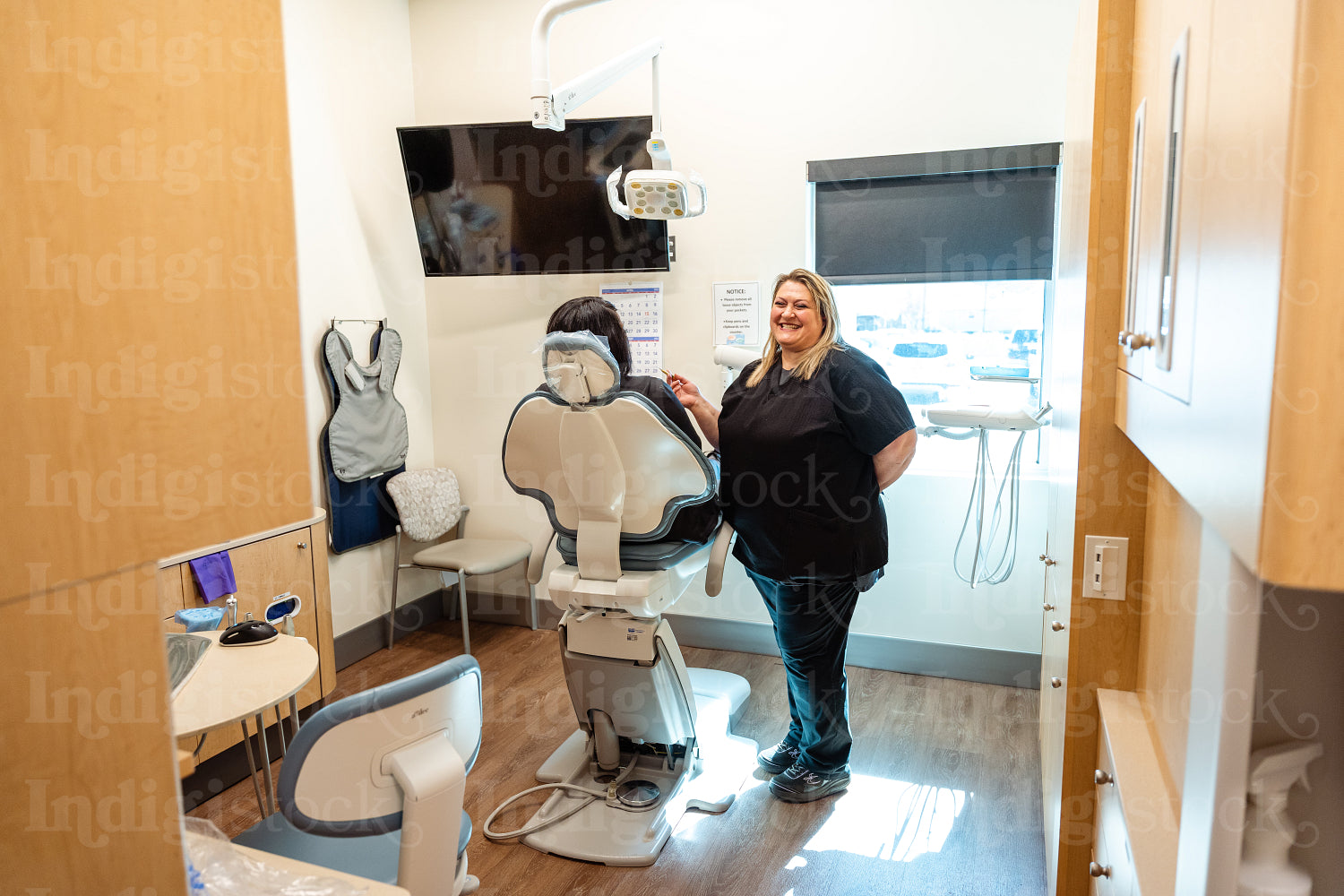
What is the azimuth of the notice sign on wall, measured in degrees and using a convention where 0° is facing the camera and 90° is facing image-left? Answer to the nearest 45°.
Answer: approximately 0°

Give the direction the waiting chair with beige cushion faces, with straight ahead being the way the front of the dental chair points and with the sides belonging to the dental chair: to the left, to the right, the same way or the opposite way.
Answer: to the right

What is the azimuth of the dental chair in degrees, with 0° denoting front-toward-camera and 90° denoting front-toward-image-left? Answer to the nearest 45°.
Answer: approximately 225°

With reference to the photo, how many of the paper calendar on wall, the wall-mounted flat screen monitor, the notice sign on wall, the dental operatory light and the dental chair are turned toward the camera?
4

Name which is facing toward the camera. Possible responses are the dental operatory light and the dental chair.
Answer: the dental operatory light

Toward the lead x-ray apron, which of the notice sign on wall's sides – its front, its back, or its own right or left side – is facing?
right

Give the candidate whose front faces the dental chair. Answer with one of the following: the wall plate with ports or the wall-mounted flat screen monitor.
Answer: the wall-mounted flat screen monitor

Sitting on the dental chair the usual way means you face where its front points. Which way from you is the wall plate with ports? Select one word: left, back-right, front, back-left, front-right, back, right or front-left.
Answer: right

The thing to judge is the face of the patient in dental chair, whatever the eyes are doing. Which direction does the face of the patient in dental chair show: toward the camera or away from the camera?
away from the camera

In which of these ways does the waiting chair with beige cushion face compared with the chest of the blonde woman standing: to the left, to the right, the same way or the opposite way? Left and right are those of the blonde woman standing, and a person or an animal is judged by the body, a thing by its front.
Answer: to the left

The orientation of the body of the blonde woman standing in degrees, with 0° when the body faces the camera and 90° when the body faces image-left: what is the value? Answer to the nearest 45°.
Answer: approximately 45°

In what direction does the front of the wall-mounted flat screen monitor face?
toward the camera

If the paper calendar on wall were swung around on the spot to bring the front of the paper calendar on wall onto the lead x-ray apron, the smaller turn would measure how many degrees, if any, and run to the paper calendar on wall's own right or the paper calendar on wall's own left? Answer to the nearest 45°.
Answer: approximately 90° to the paper calendar on wall's own right

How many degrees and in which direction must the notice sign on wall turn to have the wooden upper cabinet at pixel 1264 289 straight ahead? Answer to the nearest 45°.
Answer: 0° — it already faces it

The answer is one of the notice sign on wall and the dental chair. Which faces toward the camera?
the notice sign on wall

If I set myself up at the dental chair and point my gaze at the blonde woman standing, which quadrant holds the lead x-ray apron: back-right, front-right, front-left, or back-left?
back-left
